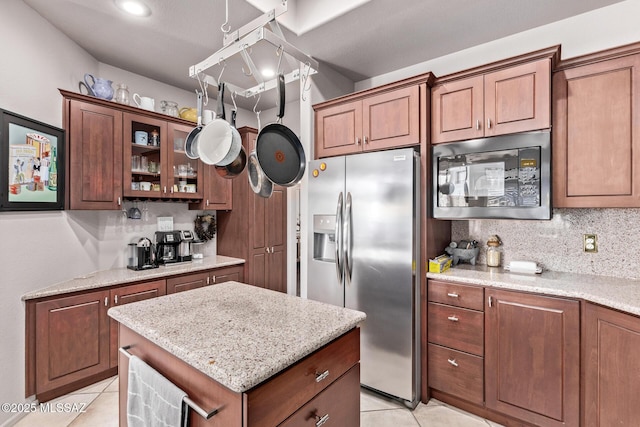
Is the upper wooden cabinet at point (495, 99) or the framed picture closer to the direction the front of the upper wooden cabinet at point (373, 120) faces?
the framed picture

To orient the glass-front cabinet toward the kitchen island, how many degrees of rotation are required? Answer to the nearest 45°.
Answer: approximately 45° to its right

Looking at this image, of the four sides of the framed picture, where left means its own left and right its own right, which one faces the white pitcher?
left

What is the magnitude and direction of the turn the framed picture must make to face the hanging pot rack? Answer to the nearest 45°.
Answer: approximately 45° to its right

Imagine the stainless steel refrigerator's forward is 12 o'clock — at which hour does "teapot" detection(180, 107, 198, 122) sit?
The teapot is roughly at 2 o'clock from the stainless steel refrigerator.
